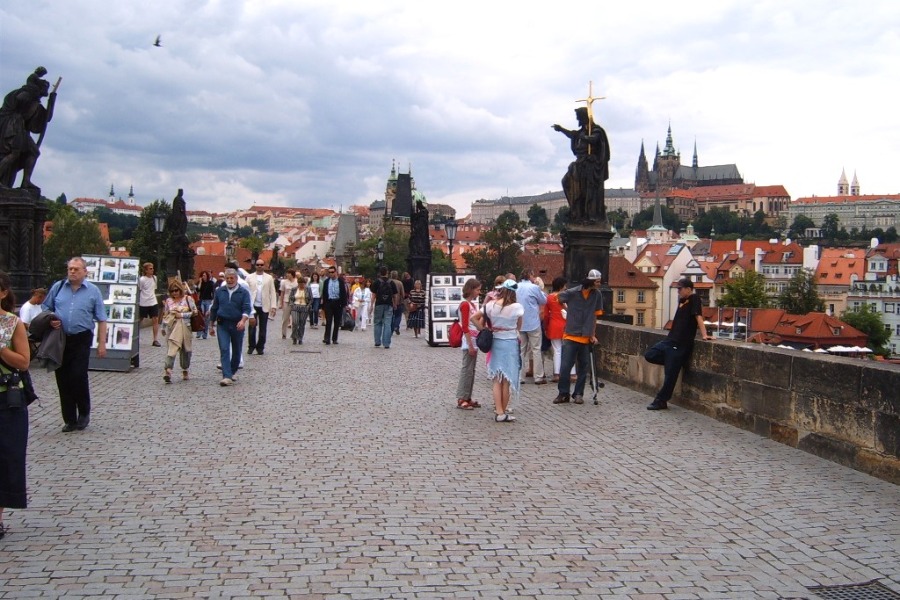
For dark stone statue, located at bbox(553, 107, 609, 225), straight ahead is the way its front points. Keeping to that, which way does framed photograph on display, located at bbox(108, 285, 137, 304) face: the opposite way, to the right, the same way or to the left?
to the left

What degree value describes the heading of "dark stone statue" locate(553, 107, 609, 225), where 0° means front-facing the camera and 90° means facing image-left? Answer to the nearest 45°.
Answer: approximately 45°

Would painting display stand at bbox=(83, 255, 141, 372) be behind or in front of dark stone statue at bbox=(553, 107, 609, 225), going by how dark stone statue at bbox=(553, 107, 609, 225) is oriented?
in front

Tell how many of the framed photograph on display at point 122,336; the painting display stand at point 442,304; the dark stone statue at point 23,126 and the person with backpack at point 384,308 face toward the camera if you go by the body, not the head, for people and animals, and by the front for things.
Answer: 2

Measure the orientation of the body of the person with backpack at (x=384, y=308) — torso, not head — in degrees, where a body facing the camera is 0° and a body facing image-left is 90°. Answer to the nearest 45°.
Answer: approximately 180°

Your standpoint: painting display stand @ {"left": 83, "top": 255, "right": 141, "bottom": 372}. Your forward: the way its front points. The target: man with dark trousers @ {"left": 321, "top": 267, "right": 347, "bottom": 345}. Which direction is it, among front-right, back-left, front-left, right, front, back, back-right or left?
back-left

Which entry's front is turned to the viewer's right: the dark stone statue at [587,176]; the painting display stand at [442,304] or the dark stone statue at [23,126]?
the dark stone statue at [23,126]

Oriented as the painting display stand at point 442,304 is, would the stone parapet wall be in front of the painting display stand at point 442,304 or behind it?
in front

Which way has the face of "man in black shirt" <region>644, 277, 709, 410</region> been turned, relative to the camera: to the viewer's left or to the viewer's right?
to the viewer's left

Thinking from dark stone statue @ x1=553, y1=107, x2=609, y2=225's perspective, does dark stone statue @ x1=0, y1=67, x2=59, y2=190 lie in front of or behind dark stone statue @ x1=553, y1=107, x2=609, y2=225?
in front

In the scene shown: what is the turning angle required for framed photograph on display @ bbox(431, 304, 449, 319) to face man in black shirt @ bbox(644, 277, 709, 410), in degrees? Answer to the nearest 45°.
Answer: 0° — it already faces them

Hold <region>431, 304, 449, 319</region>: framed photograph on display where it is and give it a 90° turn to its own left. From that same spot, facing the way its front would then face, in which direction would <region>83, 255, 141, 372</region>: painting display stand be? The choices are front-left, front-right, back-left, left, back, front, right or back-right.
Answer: back-right

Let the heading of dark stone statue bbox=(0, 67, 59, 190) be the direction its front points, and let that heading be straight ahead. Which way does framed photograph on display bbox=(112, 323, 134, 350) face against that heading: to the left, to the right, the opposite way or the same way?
to the right

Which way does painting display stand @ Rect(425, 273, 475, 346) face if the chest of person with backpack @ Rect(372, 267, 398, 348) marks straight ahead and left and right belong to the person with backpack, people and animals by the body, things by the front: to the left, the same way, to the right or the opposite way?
the opposite way
